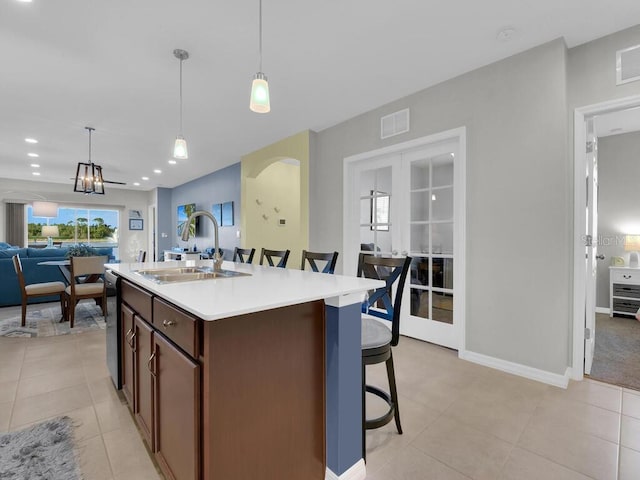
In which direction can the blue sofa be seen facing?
away from the camera

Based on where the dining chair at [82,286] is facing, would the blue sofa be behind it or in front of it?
in front

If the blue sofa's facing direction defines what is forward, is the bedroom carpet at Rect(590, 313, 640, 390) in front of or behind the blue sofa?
behind

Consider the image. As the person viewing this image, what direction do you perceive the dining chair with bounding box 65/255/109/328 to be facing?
facing away from the viewer and to the left of the viewer

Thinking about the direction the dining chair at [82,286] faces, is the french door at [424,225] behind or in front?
behind

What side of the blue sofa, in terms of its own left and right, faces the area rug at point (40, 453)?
back

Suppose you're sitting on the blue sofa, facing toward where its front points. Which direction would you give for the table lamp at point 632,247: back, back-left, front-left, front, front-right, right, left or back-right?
back-right
